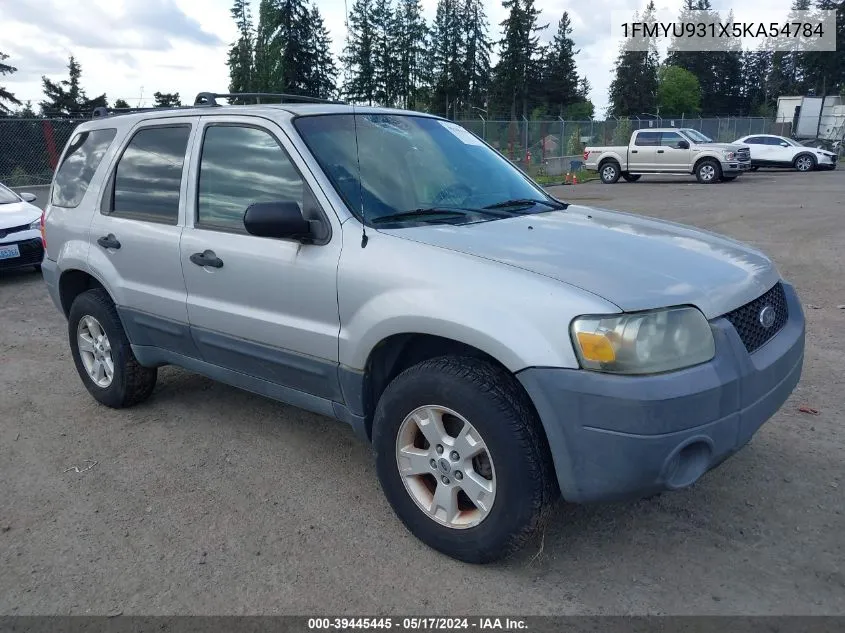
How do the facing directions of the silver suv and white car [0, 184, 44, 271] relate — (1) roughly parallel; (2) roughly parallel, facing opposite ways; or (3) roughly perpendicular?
roughly parallel

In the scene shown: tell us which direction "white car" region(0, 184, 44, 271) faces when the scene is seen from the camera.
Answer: facing the viewer

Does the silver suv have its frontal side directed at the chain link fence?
no

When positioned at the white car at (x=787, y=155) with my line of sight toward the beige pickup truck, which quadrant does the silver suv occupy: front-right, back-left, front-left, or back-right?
front-left

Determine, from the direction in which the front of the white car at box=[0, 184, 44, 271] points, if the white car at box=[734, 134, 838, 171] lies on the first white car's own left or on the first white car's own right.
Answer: on the first white car's own left

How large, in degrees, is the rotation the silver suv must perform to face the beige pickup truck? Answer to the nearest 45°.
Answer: approximately 135° to its left

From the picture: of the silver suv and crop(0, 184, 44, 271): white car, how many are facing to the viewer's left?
0

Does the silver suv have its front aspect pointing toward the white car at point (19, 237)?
no

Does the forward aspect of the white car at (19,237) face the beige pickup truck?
no

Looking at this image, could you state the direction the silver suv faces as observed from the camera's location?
facing the viewer and to the right of the viewer
